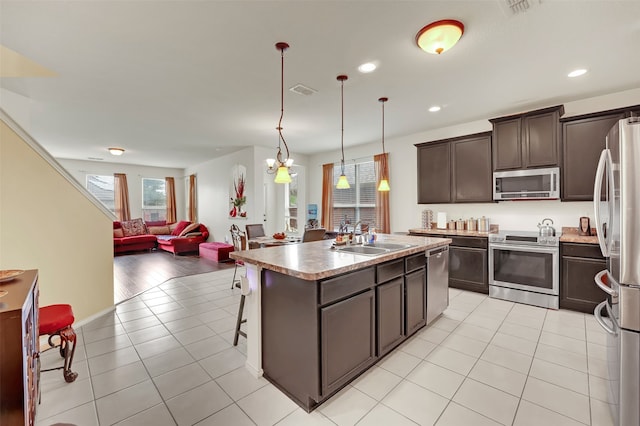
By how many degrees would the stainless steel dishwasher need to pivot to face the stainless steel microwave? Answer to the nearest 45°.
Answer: approximately 90° to its left

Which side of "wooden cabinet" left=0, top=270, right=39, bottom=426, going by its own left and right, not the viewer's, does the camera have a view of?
right

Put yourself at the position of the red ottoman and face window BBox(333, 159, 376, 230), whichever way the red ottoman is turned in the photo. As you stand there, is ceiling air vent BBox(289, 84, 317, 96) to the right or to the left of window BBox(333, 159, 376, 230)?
right

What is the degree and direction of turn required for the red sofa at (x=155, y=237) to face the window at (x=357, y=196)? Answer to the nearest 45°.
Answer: approximately 45° to its left

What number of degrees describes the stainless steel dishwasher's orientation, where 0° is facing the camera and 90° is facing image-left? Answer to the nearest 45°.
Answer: approximately 315°

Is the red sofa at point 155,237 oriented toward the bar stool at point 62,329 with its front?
yes

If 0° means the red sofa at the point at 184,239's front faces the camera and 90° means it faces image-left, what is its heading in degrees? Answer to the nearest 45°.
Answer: approximately 45°

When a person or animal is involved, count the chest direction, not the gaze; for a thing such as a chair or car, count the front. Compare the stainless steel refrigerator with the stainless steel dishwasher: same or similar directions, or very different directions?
very different directions

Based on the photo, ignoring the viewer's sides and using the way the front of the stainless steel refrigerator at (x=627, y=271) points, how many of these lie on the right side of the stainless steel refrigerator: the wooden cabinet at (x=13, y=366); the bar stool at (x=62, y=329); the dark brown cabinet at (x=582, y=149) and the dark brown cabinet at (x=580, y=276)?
2

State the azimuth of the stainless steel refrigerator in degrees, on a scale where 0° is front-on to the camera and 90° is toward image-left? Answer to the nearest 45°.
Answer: approximately 90°
